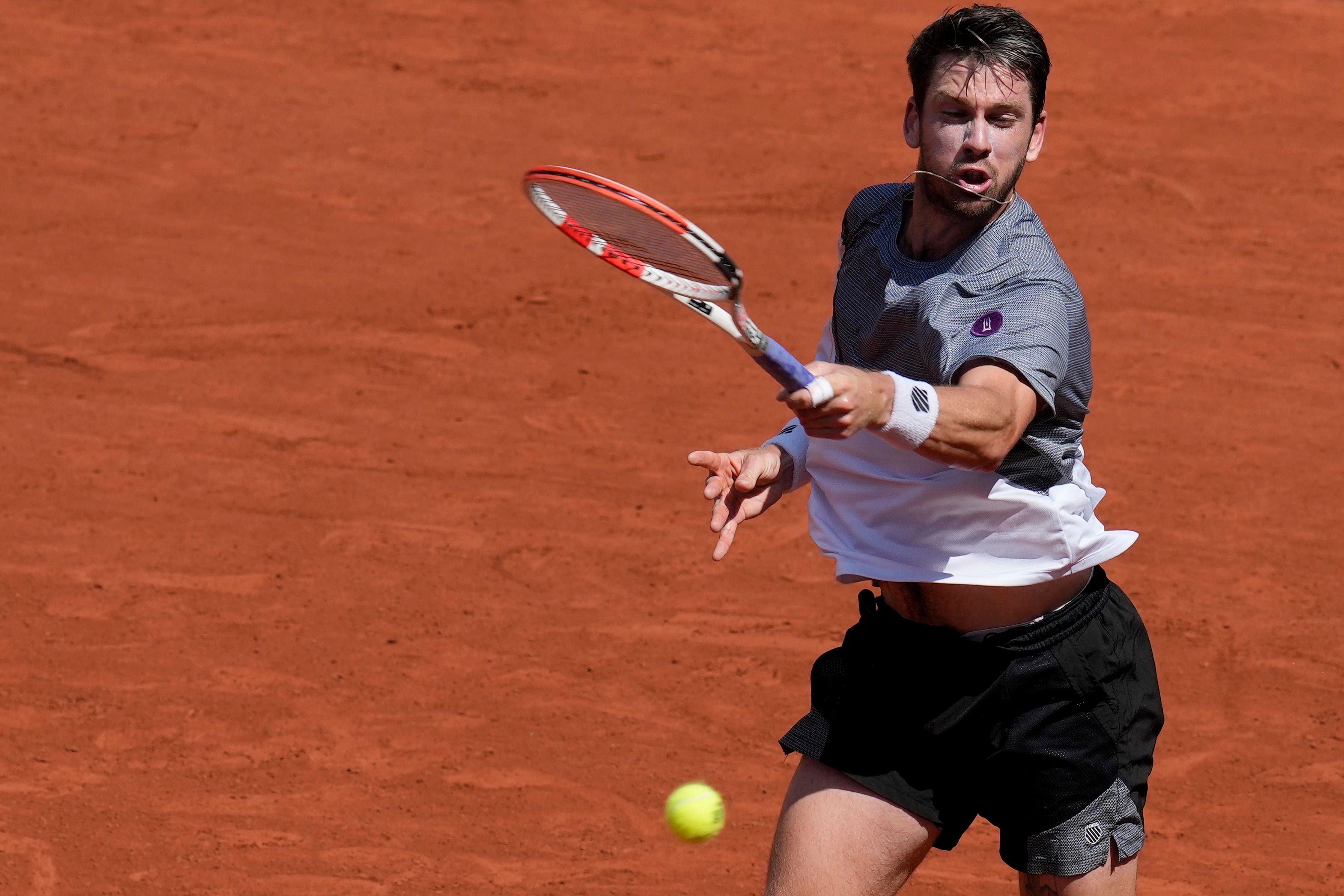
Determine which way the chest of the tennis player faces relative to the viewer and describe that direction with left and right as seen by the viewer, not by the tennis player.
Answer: facing the viewer and to the left of the viewer
